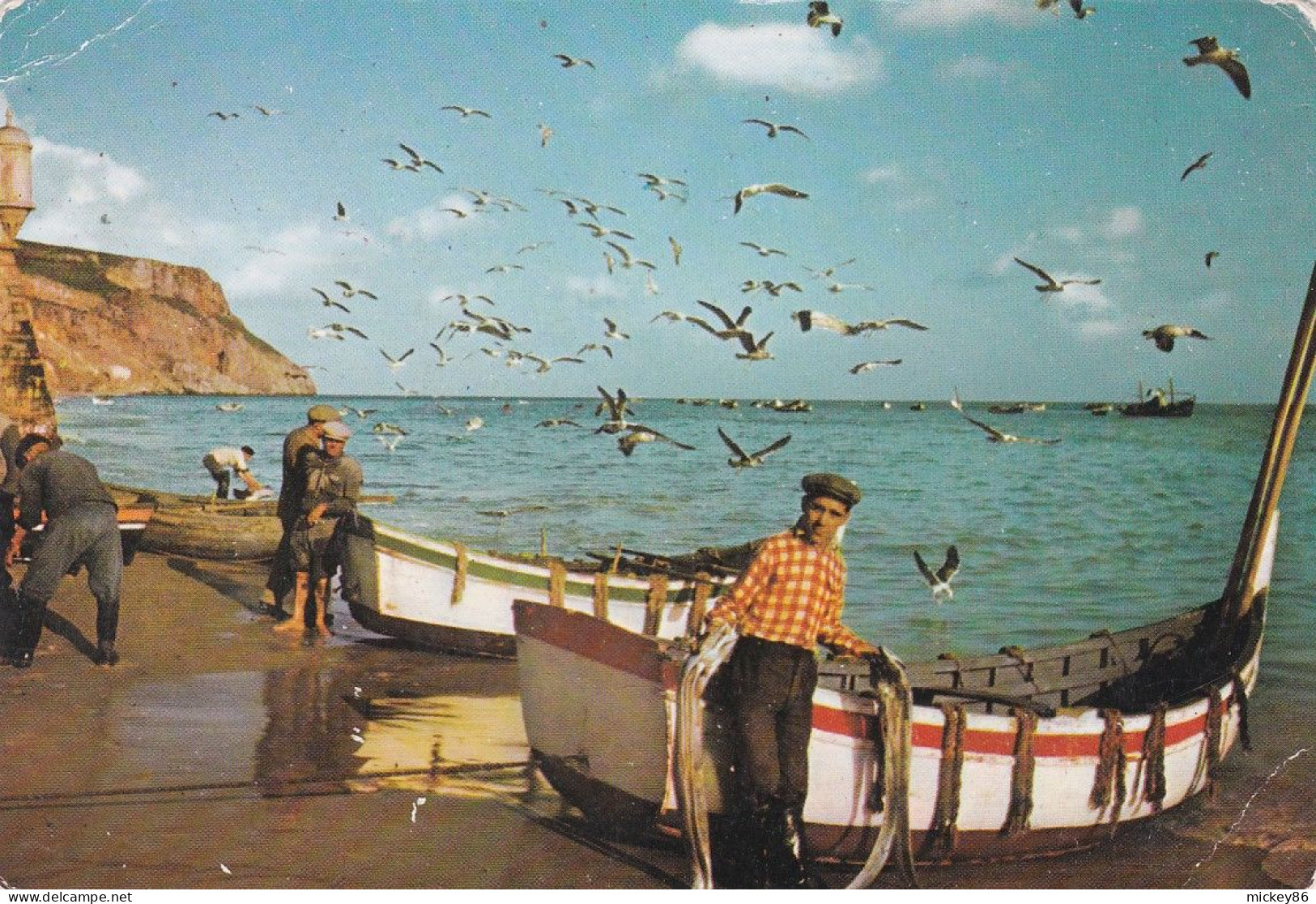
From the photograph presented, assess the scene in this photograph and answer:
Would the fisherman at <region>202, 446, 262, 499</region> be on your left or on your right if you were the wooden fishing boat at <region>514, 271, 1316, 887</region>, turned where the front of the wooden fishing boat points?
on your left

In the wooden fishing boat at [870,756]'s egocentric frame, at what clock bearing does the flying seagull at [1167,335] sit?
The flying seagull is roughly at 11 o'clock from the wooden fishing boat.

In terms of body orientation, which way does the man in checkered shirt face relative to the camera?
toward the camera

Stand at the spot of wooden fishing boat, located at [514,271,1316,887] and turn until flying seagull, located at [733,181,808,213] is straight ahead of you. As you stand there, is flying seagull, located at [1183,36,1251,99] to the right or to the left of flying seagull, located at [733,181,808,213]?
right

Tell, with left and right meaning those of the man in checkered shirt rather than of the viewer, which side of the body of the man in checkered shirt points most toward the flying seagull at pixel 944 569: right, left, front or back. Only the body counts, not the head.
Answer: back

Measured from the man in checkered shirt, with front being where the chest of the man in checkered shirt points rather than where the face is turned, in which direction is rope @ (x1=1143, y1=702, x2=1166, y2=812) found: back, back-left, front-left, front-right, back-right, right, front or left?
back-left
